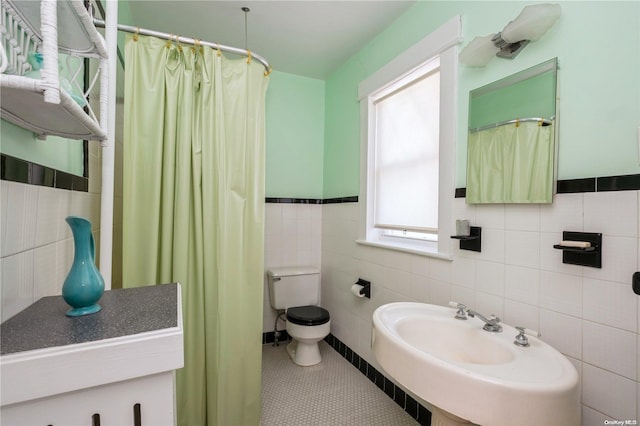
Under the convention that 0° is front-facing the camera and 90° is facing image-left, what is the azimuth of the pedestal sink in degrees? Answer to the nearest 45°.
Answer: approximately 45°

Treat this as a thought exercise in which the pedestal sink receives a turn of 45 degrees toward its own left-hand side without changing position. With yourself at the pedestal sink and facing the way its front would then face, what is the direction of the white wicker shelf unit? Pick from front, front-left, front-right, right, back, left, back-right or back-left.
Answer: front-right

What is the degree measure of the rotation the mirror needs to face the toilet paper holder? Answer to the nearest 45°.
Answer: approximately 90° to its right

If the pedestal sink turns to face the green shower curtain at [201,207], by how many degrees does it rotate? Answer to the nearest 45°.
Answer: approximately 45° to its right

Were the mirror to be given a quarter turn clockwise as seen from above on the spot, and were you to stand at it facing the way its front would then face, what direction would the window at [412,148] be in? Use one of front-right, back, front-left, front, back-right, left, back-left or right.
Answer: front

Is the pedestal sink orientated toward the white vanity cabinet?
yes

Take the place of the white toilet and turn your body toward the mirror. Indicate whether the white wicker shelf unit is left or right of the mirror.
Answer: right

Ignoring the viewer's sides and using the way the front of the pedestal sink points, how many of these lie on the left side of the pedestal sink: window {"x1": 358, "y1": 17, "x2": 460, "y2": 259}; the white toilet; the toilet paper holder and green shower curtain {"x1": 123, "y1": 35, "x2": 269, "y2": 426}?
0

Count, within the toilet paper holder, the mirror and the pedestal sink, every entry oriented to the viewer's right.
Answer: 0

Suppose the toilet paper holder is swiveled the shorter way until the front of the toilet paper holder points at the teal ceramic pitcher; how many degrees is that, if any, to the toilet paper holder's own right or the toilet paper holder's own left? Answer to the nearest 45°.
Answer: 0° — it already faces it

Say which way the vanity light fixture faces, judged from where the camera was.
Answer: facing the viewer and to the left of the viewer

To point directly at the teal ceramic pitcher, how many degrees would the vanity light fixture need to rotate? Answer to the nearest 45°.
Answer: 0° — it already faces it

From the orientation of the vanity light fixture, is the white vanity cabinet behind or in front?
in front

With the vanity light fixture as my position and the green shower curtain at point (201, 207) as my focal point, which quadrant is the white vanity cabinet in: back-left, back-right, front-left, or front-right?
front-left

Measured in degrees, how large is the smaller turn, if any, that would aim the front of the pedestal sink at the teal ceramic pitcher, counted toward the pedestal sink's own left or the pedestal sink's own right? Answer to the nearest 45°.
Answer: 0° — it already faces it

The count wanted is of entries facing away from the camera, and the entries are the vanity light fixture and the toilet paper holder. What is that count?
0

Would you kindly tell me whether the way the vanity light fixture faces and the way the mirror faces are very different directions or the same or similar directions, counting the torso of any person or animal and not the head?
same or similar directions

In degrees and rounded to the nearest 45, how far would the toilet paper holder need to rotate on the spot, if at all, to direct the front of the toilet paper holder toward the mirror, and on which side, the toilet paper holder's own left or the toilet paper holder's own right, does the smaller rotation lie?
approximately 90° to the toilet paper holder's own left
